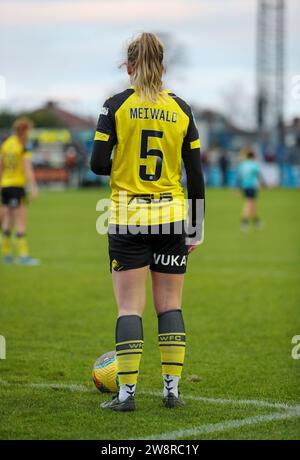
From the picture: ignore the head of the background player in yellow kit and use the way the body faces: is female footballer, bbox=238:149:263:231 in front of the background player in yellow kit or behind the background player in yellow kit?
in front

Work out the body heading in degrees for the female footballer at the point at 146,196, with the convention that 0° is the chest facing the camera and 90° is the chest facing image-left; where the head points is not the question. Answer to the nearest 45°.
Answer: approximately 180°

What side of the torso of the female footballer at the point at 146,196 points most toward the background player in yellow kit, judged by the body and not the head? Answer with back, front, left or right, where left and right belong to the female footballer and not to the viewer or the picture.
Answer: front

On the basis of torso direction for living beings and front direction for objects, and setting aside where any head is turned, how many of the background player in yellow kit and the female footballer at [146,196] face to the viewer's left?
0

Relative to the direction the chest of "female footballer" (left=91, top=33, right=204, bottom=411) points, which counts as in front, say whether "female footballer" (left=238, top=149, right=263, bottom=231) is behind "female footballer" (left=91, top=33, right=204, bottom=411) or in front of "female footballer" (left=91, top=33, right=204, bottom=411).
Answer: in front

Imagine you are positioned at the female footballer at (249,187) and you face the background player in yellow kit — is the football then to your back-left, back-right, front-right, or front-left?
front-left
